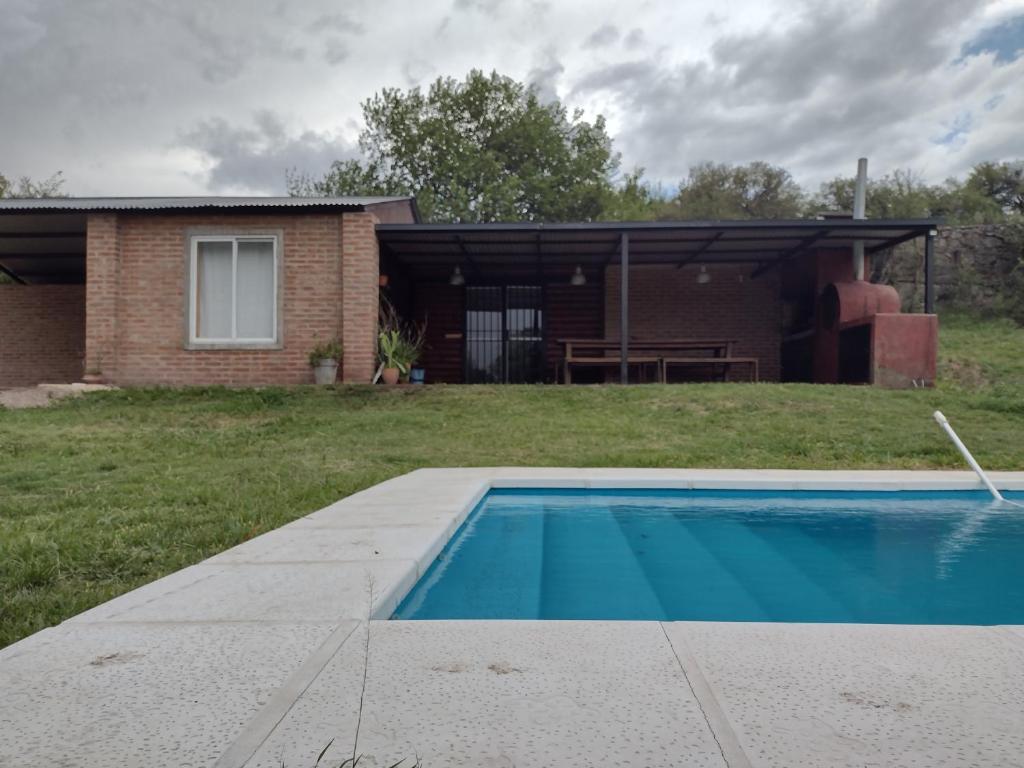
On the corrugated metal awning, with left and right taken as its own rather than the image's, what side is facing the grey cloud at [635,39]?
back

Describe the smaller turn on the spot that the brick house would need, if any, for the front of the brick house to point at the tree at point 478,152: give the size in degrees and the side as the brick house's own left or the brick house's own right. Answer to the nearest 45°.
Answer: approximately 180°

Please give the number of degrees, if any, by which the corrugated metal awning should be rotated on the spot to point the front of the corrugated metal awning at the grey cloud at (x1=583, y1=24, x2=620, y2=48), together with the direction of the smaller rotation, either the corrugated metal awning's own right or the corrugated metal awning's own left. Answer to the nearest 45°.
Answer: approximately 180°

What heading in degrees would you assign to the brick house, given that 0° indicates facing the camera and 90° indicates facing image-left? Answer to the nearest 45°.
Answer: approximately 0°

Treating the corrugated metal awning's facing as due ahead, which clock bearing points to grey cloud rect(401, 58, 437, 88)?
The grey cloud is roughly at 5 o'clock from the corrugated metal awning.

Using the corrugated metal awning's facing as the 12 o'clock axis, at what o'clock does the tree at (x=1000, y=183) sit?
The tree is roughly at 7 o'clock from the corrugated metal awning.

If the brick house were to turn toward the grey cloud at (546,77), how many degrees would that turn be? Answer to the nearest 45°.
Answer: approximately 180°
